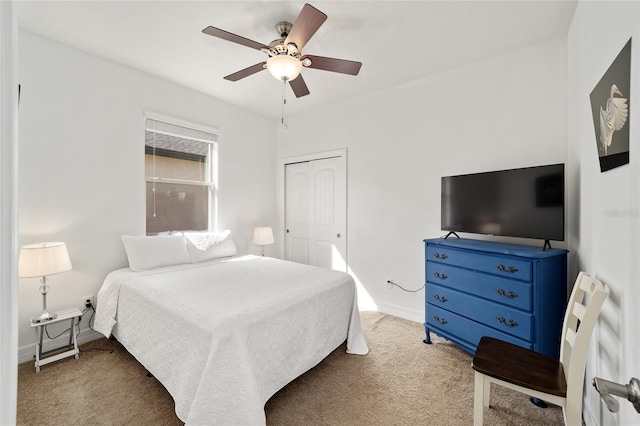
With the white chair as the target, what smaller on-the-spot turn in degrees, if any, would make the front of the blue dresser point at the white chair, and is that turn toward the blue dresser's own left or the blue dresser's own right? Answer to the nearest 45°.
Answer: approximately 90° to the blue dresser's own left

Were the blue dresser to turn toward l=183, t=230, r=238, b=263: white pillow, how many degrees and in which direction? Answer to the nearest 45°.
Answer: approximately 45° to its right

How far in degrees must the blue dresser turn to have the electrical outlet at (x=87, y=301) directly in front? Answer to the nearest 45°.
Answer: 0° — it already faces it

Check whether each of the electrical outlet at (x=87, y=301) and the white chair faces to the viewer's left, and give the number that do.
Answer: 1

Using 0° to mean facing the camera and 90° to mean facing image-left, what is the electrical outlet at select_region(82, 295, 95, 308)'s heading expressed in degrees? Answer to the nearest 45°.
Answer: approximately 315°

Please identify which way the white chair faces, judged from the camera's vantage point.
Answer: facing to the left of the viewer

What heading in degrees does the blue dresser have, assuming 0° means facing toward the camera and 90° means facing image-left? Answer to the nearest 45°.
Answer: approximately 45°

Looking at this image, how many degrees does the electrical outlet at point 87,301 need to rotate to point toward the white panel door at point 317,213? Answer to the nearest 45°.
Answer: approximately 45° to its left

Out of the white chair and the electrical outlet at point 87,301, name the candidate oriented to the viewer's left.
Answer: the white chair
